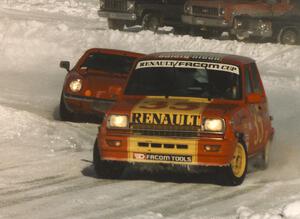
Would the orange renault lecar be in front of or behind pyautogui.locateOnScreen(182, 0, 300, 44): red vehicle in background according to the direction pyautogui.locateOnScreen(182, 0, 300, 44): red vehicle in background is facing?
in front

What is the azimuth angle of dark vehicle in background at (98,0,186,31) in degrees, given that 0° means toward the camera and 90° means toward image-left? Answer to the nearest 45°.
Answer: approximately 45°

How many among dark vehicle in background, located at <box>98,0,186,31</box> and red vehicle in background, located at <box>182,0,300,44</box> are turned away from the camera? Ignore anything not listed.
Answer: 0

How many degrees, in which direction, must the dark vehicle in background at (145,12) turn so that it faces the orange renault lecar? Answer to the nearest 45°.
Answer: approximately 45° to its left

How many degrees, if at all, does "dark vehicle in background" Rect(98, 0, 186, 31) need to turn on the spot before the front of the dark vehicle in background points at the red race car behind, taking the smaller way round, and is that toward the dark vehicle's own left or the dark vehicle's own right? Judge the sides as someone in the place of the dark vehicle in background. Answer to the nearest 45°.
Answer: approximately 45° to the dark vehicle's own left

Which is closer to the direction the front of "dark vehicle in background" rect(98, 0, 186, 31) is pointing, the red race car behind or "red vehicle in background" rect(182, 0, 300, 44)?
the red race car behind

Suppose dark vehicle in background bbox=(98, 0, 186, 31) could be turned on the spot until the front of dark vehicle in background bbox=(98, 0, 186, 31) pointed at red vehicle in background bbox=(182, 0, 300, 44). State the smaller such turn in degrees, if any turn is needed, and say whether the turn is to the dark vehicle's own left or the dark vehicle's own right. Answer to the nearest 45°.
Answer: approximately 90° to the dark vehicle's own left

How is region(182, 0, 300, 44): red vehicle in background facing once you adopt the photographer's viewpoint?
facing the viewer and to the left of the viewer

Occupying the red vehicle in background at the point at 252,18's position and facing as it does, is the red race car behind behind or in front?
in front

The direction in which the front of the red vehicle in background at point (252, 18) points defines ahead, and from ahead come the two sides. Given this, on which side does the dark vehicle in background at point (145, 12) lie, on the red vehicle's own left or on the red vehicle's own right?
on the red vehicle's own right
